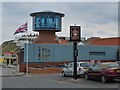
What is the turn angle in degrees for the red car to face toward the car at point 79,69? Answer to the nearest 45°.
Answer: approximately 45° to its right
